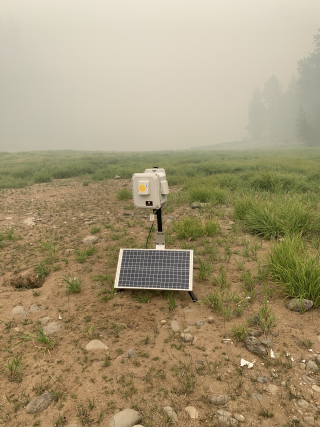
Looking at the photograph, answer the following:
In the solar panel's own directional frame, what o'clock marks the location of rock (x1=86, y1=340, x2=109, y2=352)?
The rock is roughly at 1 o'clock from the solar panel.

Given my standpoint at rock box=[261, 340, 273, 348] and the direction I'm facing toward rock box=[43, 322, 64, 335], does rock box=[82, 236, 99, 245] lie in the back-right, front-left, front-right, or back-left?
front-right

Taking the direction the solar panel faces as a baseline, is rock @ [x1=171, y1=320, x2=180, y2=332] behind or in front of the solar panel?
in front

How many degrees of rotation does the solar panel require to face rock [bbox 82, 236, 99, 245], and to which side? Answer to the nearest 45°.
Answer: approximately 135° to its right

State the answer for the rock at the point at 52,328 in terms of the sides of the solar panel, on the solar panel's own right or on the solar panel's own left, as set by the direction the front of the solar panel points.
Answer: on the solar panel's own right

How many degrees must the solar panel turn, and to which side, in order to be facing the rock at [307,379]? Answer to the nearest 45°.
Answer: approximately 45° to its left

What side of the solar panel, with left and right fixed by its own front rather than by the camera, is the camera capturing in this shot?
front

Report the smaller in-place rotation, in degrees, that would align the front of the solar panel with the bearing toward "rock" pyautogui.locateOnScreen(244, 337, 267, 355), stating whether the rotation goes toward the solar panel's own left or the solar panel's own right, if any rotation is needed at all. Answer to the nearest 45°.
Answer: approximately 45° to the solar panel's own left

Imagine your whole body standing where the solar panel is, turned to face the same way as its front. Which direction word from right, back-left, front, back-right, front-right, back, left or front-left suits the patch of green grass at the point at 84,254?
back-right

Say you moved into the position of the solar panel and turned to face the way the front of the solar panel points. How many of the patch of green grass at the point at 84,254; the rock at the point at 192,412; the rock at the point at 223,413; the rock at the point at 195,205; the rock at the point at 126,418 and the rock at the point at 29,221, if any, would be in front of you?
3

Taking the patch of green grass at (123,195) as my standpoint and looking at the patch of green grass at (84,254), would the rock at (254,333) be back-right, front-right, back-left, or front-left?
front-left

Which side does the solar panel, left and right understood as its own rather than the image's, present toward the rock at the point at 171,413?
front

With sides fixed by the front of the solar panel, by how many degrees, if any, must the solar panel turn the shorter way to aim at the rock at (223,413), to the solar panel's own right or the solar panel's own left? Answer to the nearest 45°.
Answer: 0° — it already faces it

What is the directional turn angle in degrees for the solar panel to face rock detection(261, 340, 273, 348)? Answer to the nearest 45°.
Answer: approximately 45° to its left

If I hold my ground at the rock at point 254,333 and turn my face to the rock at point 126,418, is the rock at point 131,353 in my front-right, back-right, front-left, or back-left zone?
front-right

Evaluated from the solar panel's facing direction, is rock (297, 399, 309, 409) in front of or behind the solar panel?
in front
